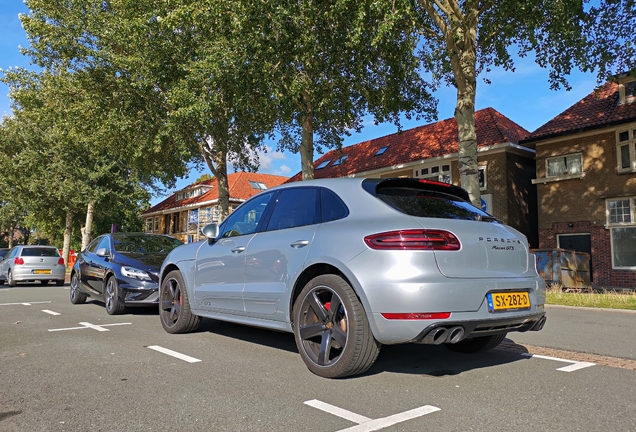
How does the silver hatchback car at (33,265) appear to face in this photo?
away from the camera

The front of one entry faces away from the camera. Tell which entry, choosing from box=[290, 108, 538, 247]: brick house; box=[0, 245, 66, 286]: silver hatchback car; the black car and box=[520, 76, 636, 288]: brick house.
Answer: the silver hatchback car

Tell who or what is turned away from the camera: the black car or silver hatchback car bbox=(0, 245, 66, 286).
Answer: the silver hatchback car

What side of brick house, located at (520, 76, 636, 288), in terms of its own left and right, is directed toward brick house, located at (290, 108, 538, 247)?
right

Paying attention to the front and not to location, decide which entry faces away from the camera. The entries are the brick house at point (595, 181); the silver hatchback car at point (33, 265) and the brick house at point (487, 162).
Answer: the silver hatchback car

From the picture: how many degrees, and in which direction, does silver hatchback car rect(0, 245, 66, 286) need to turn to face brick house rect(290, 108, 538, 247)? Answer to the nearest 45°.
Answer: approximately 90° to its right

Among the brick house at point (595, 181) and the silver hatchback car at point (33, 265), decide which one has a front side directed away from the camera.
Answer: the silver hatchback car

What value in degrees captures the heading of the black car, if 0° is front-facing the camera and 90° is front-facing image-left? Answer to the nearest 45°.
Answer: approximately 315°

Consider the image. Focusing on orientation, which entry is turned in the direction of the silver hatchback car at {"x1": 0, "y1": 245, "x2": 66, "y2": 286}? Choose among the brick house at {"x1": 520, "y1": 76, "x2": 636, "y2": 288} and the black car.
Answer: the brick house

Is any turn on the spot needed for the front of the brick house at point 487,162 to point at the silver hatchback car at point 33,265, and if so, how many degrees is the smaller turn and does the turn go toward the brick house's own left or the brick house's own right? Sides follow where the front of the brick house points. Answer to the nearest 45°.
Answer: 0° — it already faces it

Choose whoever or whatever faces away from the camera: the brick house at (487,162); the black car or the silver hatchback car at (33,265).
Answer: the silver hatchback car
